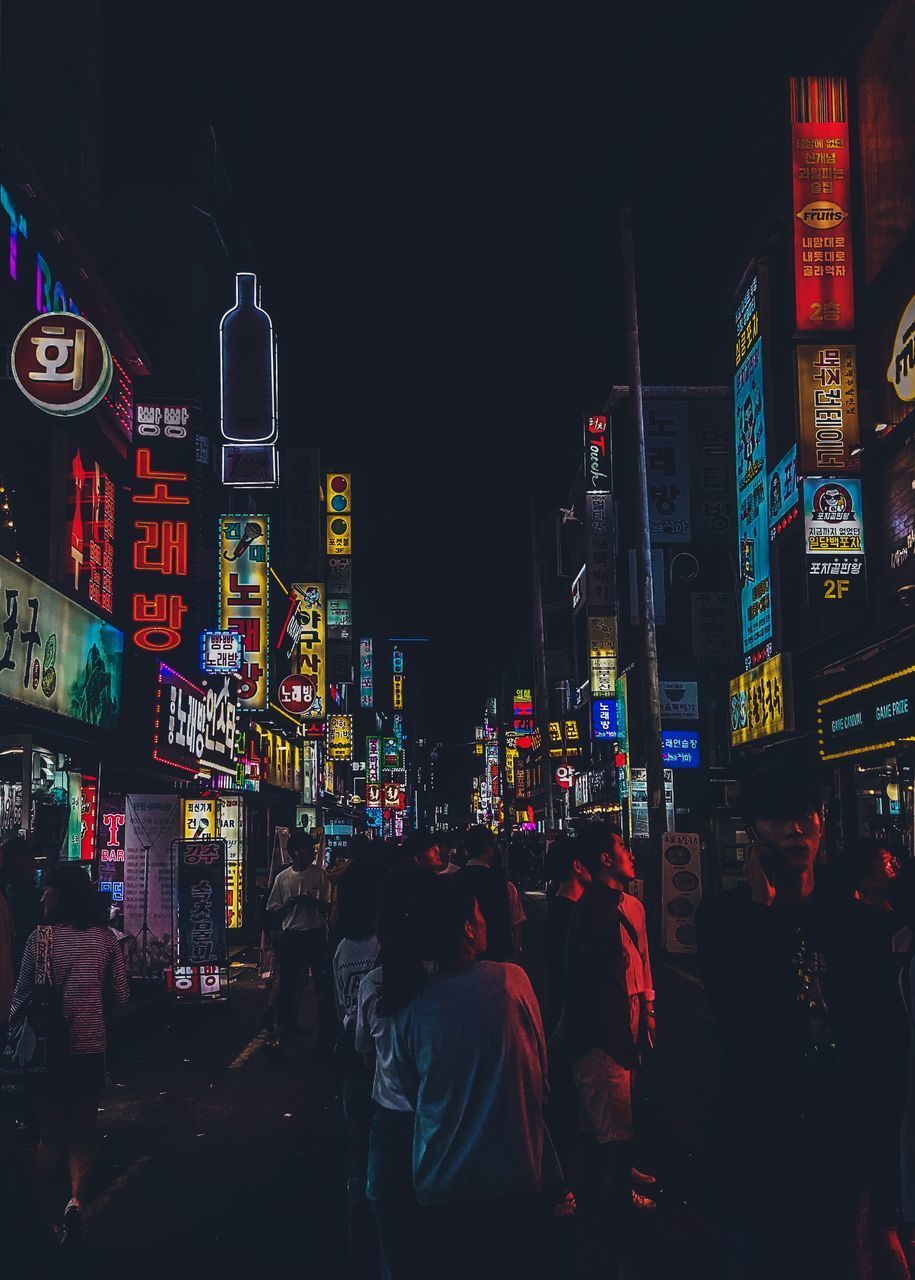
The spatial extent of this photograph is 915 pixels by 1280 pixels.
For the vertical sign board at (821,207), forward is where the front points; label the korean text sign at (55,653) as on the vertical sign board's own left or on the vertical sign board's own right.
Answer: on the vertical sign board's own right

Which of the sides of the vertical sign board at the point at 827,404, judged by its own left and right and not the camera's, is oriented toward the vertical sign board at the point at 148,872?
right

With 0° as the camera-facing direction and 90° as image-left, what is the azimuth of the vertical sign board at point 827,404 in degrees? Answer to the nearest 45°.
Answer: approximately 0°

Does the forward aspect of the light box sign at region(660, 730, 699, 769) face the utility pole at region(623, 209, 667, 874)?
yes

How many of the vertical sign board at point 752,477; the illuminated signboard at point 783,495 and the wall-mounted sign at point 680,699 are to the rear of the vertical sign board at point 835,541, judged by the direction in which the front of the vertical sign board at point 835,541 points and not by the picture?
3

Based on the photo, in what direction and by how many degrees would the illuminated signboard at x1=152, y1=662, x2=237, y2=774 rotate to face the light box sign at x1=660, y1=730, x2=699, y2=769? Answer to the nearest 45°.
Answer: approximately 90° to its left

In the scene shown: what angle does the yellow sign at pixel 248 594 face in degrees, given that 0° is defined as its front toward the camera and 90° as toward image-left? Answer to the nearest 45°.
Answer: approximately 0°

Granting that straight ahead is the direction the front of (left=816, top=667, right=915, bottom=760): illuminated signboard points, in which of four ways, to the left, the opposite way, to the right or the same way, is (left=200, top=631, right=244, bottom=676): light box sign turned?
to the left
